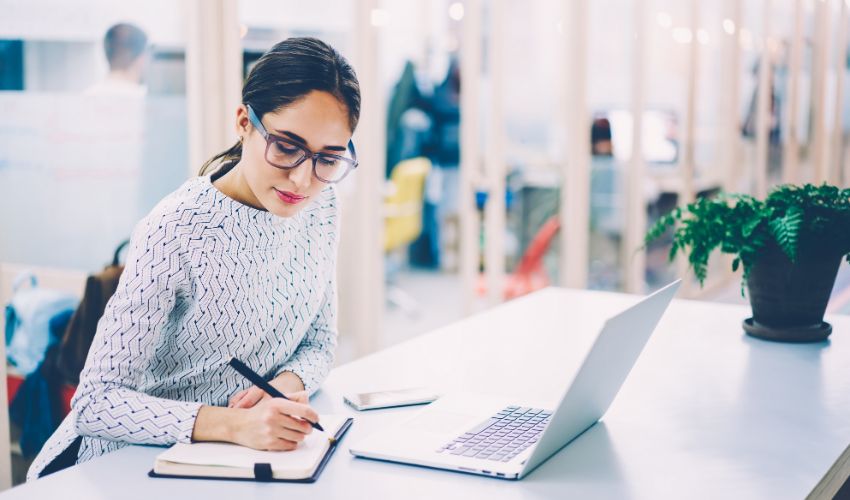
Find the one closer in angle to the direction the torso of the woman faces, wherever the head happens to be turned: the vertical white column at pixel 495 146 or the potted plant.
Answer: the potted plant

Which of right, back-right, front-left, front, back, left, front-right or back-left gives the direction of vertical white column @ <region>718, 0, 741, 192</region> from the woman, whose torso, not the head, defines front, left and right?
left

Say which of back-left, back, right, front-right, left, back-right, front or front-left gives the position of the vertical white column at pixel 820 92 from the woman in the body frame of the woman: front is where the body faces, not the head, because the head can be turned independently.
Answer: left

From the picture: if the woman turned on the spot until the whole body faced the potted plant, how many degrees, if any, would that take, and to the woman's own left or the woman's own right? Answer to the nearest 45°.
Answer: approximately 45° to the woman's own left

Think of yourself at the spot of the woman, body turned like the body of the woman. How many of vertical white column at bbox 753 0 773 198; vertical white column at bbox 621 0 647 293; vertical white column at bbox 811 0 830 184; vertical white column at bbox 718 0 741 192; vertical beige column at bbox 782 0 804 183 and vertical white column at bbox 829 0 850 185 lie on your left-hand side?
6

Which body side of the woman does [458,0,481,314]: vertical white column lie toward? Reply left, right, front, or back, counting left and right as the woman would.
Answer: left

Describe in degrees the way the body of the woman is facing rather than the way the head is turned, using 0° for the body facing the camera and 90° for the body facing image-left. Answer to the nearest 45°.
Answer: approximately 315°

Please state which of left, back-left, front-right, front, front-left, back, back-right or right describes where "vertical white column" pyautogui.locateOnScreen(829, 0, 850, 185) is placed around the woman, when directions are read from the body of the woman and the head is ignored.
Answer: left

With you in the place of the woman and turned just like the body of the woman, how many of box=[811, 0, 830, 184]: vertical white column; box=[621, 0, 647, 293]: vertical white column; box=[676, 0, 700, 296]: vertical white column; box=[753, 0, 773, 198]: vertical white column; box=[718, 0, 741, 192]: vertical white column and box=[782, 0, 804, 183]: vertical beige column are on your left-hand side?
6

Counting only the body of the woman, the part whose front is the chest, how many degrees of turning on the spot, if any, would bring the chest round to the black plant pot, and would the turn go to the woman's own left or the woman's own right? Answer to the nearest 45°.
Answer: approximately 45° to the woman's own left

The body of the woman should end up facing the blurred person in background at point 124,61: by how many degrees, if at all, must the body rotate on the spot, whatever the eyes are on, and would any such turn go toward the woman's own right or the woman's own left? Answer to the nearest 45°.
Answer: approximately 135° to the woman's own left

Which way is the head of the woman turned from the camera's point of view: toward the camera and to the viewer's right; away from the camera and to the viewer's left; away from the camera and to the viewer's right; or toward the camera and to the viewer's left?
toward the camera and to the viewer's right

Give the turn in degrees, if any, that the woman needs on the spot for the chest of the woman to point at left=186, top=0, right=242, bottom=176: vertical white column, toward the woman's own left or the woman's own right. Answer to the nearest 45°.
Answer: approximately 135° to the woman's own left

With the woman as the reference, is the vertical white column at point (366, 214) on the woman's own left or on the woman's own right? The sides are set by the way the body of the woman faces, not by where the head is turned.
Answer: on the woman's own left
